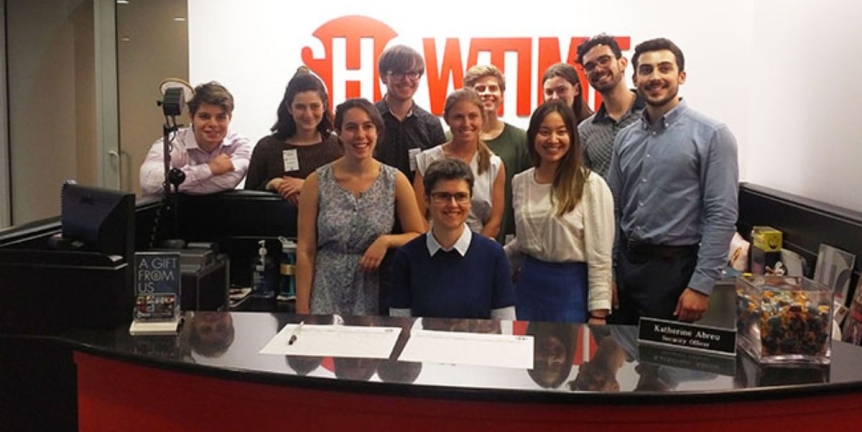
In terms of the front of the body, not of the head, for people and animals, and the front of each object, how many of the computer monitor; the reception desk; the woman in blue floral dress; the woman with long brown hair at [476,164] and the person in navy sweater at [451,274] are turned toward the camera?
4

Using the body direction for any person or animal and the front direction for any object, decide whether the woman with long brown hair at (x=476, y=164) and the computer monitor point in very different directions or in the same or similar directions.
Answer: very different directions

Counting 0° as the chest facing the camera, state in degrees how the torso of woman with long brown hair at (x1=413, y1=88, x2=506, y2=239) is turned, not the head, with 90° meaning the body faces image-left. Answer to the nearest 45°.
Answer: approximately 0°

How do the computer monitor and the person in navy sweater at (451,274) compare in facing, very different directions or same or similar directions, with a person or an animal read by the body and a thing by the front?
very different directions

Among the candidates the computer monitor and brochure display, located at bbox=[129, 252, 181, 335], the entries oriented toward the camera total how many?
1

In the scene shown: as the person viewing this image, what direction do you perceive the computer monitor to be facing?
facing away from the viewer and to the right of the viewer
